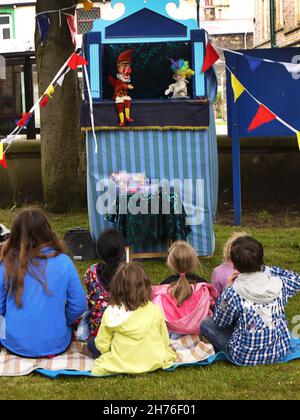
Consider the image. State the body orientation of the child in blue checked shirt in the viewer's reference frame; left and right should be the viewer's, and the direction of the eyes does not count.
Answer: facing away from the viewer and to the left of the viewer

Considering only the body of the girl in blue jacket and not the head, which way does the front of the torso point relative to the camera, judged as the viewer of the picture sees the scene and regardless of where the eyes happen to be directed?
away from the camera

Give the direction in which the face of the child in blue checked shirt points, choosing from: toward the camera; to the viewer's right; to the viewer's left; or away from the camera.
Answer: away from the camera

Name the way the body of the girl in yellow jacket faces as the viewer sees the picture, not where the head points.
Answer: away from the camera

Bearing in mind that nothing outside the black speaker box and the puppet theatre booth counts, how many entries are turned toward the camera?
2

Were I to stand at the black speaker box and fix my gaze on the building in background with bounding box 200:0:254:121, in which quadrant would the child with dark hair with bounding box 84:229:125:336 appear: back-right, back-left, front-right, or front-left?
back-right

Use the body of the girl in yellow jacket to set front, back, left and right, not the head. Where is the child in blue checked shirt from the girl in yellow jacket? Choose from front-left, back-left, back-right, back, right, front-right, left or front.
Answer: right

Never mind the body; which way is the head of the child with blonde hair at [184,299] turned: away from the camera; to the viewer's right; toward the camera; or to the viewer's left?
away from the camera

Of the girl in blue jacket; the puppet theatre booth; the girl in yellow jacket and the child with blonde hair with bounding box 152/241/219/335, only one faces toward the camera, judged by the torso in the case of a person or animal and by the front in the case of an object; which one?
the puppet theatre booth

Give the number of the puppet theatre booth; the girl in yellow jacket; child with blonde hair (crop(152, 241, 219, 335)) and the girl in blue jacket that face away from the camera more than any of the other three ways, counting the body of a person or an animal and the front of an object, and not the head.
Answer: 3

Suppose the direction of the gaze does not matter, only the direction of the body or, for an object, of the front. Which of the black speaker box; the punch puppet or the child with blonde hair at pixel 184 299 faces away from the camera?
the child with blonde hair

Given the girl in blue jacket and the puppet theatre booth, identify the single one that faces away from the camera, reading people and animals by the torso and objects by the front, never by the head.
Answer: the girl in blue jacket

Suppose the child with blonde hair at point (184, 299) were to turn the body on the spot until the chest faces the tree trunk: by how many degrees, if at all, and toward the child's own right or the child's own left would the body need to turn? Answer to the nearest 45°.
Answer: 0° — they already face it
